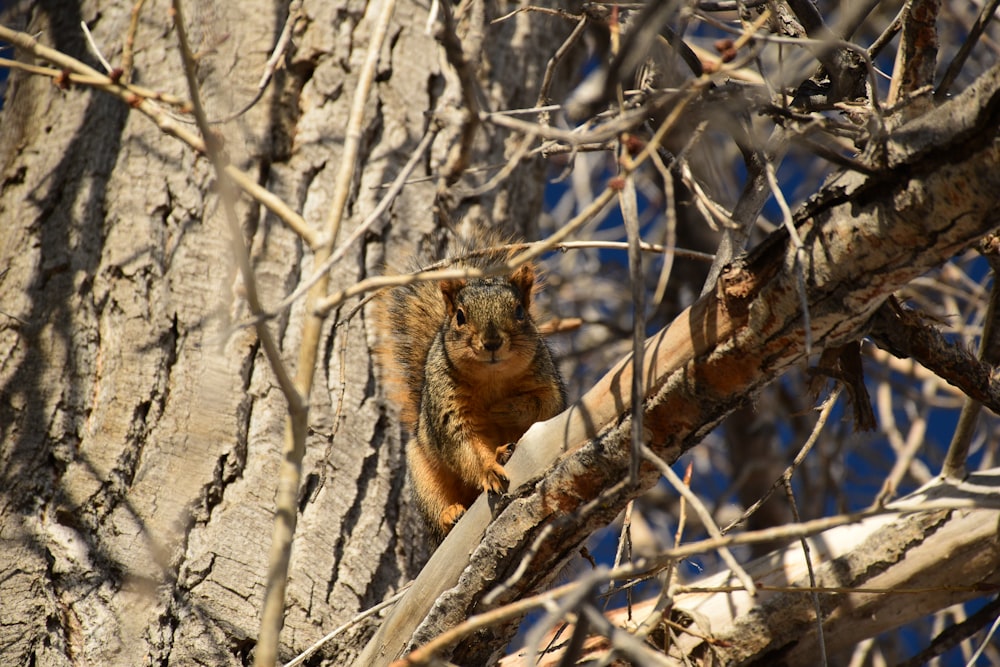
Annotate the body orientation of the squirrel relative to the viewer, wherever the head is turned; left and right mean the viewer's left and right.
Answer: facing the viewer
